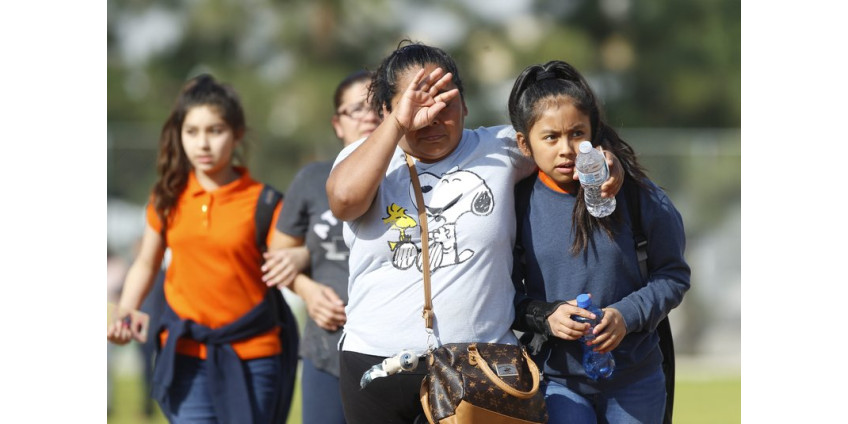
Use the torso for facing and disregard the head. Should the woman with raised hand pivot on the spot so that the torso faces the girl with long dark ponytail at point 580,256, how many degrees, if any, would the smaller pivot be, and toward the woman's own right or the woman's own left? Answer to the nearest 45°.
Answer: approximately 90° to the woman's own left

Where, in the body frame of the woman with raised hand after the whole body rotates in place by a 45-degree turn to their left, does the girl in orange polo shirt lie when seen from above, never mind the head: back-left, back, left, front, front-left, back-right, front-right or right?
back

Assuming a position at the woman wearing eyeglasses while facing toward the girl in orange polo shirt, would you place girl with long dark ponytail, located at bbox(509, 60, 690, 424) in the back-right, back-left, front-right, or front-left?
back-left

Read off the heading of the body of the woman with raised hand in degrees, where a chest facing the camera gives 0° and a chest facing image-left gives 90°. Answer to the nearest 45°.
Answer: approximately 0°

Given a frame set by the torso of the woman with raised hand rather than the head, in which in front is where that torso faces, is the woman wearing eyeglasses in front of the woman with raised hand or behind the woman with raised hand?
behind
